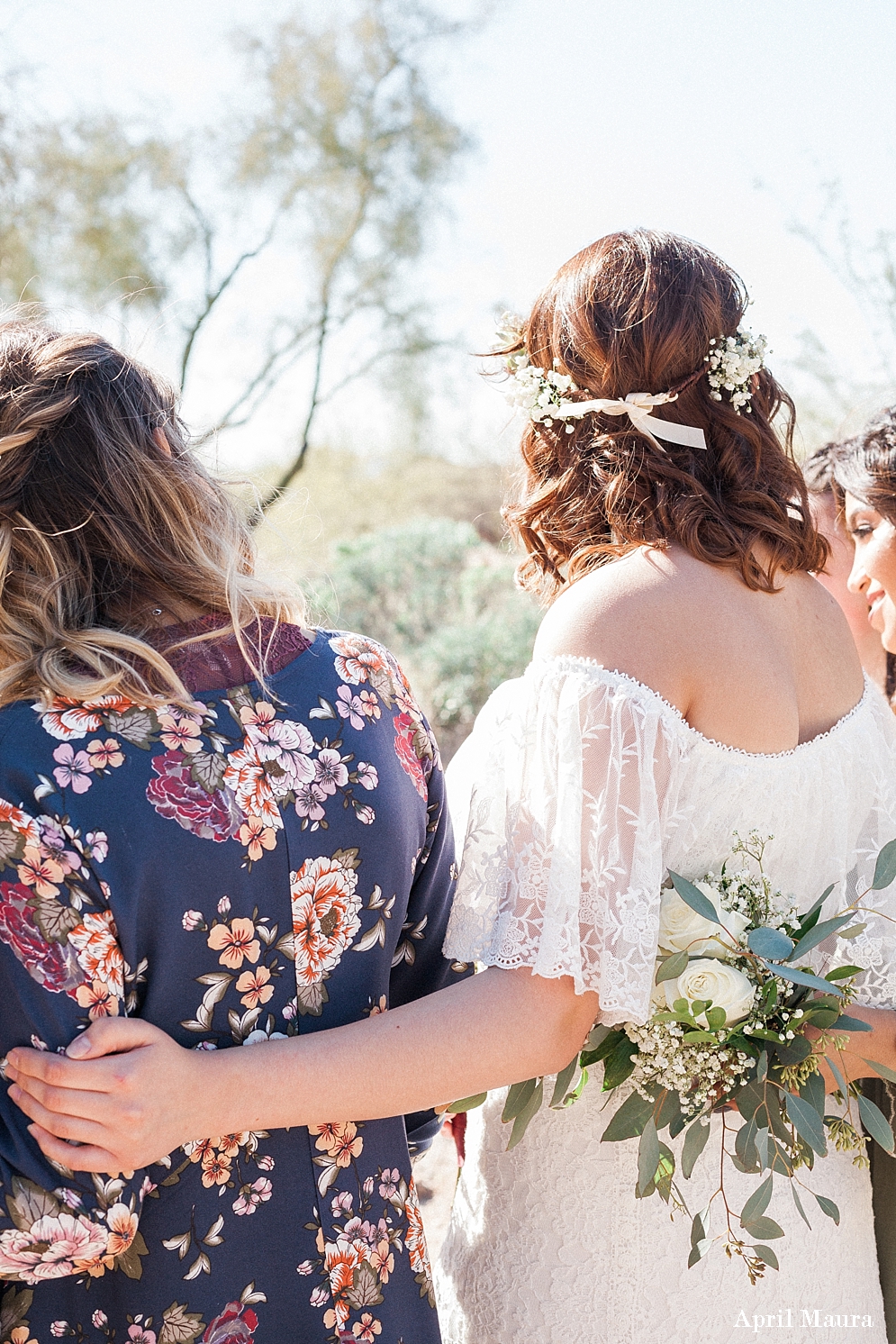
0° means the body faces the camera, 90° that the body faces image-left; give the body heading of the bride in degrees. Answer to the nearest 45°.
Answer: approximately 135°

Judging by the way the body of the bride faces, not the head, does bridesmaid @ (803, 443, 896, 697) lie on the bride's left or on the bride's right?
on the bride's right

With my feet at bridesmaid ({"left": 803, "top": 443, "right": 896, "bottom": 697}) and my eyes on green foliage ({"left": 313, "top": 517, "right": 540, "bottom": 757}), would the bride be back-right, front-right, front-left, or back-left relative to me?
back-left

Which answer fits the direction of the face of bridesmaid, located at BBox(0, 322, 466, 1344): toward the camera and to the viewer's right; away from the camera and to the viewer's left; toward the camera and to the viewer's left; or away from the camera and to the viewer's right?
away from the camera and to the viewer's right

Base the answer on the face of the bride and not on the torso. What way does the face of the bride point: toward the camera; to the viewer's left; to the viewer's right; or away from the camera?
away from the camera

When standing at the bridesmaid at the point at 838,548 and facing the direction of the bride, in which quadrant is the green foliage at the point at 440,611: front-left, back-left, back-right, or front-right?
back-right

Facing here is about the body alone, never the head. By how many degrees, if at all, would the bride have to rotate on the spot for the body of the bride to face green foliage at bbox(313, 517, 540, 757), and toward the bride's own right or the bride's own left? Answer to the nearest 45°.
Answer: approximately 45° to the bride's own right
